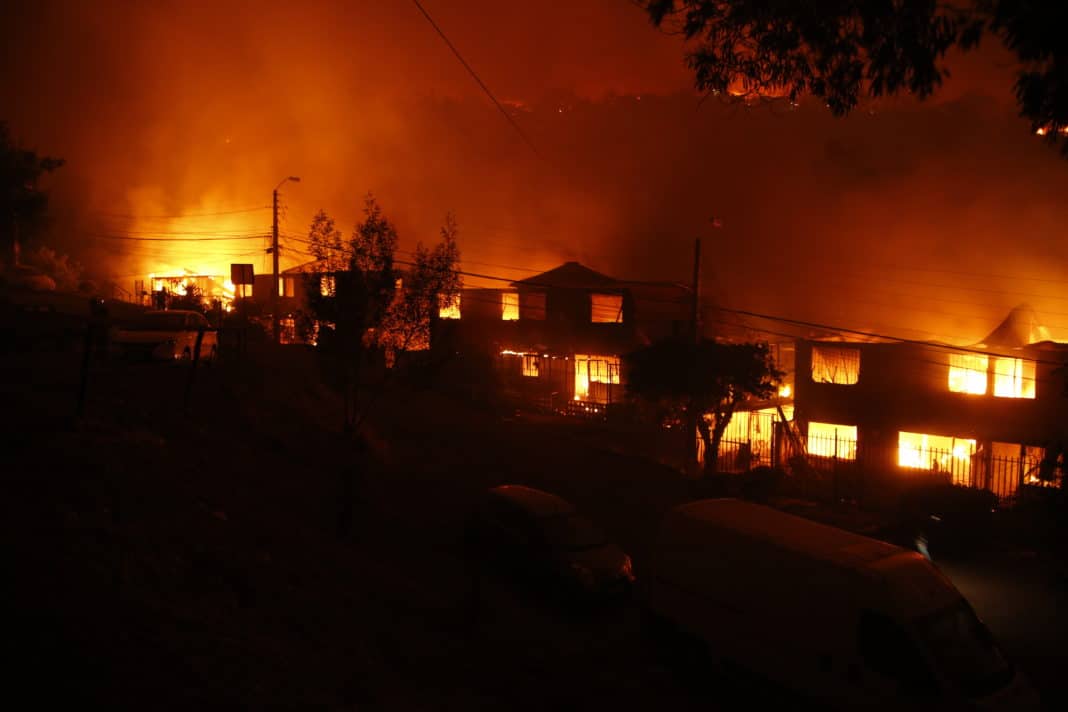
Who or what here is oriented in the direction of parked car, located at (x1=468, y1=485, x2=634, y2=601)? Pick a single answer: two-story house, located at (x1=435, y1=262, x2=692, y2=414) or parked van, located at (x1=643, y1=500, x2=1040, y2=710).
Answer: the two-story house

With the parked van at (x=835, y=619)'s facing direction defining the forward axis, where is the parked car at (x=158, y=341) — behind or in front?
behind

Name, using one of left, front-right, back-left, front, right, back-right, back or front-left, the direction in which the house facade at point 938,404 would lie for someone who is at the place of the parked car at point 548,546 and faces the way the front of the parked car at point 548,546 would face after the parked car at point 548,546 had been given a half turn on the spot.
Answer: right

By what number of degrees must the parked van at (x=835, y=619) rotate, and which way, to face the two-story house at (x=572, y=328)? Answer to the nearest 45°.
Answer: approximately 180°

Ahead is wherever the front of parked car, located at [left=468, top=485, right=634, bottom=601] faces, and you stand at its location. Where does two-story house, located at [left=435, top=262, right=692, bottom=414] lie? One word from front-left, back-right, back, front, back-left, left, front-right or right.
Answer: back-left

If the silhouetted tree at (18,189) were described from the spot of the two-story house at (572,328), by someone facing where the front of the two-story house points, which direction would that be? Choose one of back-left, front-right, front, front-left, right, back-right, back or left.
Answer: right

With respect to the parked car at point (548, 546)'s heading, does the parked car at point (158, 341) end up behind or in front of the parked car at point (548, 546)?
behind

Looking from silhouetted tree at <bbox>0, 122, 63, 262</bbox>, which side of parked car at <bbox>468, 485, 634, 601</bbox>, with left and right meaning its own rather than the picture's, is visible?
back

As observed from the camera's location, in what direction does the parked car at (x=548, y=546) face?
facing the viewer and to the right of the viewer

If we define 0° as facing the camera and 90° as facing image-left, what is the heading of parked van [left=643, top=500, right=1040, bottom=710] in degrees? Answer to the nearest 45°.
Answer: approximately 315°

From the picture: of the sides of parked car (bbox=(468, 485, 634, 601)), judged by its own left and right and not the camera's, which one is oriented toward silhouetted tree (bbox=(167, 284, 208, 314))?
back
